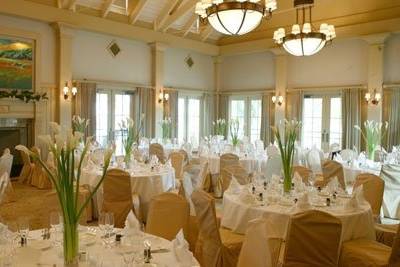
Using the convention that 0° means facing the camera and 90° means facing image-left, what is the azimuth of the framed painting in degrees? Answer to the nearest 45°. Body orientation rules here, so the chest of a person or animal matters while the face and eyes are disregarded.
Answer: approximately 315°

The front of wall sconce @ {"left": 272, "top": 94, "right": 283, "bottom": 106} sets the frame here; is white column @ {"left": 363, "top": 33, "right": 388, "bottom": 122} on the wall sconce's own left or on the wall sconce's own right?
on the wall sconce's own left

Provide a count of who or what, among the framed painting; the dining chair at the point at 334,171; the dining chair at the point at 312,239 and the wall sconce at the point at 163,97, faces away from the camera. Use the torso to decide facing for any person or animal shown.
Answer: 1

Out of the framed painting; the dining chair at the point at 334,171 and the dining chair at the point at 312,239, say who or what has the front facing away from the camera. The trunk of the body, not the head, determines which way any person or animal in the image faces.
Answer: the dining chair at the point at 312,239

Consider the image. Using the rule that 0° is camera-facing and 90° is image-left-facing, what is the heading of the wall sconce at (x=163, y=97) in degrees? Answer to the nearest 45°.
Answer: approximately 315°

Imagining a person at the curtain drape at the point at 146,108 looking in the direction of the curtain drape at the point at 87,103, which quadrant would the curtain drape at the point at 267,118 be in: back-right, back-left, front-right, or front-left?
back-left

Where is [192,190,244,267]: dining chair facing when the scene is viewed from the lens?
facing away from the viewer and to the right of the viewer

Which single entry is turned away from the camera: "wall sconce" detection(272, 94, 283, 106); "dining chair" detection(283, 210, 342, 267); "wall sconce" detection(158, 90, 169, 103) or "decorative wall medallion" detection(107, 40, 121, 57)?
the dining chair

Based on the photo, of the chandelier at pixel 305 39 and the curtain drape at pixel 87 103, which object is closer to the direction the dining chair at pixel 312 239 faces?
the chandelier

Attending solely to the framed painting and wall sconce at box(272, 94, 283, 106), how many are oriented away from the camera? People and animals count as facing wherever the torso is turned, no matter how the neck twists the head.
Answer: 0

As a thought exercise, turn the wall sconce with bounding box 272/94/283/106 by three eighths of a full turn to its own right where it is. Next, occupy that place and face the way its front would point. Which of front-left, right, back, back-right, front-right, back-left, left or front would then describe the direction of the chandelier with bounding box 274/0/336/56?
back

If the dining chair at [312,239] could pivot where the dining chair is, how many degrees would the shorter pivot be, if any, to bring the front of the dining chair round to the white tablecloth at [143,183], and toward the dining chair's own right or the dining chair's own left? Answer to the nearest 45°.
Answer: approximately 45° to the dining chair's own left

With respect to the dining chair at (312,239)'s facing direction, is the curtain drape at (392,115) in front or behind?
in front

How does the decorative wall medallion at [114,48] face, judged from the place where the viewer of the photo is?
facing the viewer and to the right of the viewer
